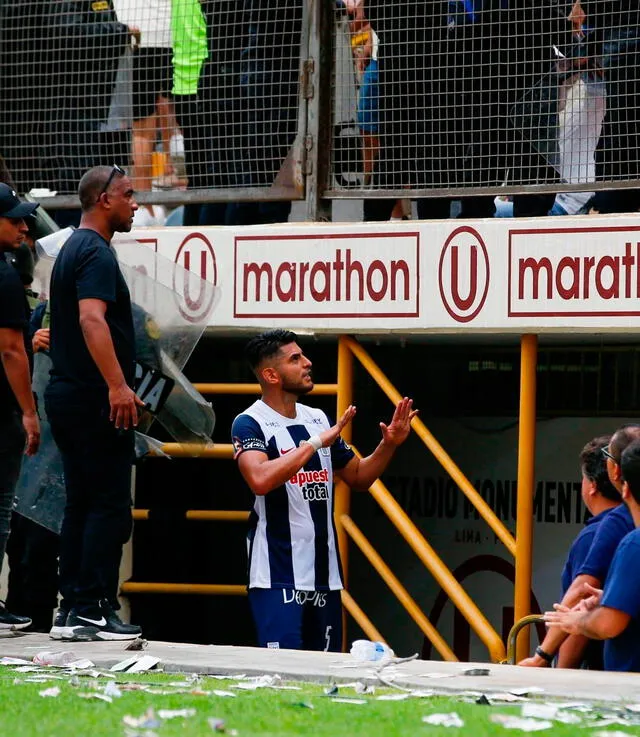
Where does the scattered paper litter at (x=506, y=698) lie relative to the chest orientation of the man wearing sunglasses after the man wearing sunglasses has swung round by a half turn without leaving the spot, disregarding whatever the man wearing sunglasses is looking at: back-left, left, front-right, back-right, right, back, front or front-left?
back-left

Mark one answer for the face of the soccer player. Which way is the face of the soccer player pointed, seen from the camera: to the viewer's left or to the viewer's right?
to the viewer's right

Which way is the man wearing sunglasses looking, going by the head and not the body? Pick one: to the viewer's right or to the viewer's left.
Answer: to the viewer's right

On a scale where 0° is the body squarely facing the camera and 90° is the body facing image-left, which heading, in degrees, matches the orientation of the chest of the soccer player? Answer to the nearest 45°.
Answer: approximately 315°

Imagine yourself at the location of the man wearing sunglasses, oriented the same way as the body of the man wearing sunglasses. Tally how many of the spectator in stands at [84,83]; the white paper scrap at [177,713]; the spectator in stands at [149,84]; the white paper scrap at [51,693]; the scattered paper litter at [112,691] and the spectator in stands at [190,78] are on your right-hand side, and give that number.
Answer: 3

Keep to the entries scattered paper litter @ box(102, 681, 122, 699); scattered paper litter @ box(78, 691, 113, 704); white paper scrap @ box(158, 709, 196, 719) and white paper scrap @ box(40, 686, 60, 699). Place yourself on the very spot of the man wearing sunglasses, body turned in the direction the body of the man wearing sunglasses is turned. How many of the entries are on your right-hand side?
4

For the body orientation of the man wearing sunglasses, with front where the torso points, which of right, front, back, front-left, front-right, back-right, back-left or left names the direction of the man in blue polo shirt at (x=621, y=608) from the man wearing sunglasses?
front-right

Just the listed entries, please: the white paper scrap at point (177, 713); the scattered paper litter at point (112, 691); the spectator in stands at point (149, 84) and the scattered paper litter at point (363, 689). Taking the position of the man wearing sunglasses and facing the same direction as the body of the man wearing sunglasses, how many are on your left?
1

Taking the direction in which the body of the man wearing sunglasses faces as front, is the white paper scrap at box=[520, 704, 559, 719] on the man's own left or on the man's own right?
on the man's own right

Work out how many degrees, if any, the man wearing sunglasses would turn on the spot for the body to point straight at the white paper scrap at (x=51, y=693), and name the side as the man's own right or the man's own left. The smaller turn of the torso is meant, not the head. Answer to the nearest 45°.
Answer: approximately 90° to the man's own right

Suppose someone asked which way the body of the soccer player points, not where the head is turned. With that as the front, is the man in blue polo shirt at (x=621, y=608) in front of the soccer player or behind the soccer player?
in front

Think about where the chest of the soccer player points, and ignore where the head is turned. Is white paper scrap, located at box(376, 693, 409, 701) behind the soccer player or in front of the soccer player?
in front

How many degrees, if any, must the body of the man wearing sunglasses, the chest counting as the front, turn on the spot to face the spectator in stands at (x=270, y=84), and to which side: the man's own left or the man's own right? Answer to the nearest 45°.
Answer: approximately 45° to the man's own left

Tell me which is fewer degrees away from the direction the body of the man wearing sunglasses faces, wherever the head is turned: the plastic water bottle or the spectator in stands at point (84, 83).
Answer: the plastic water bottle

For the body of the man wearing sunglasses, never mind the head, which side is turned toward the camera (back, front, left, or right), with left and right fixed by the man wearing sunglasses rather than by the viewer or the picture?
right

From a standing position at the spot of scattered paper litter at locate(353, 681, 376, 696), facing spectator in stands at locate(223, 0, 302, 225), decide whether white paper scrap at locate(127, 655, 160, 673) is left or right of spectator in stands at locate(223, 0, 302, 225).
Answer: left

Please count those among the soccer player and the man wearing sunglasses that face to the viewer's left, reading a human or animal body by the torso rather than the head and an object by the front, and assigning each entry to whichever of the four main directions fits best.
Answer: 0
